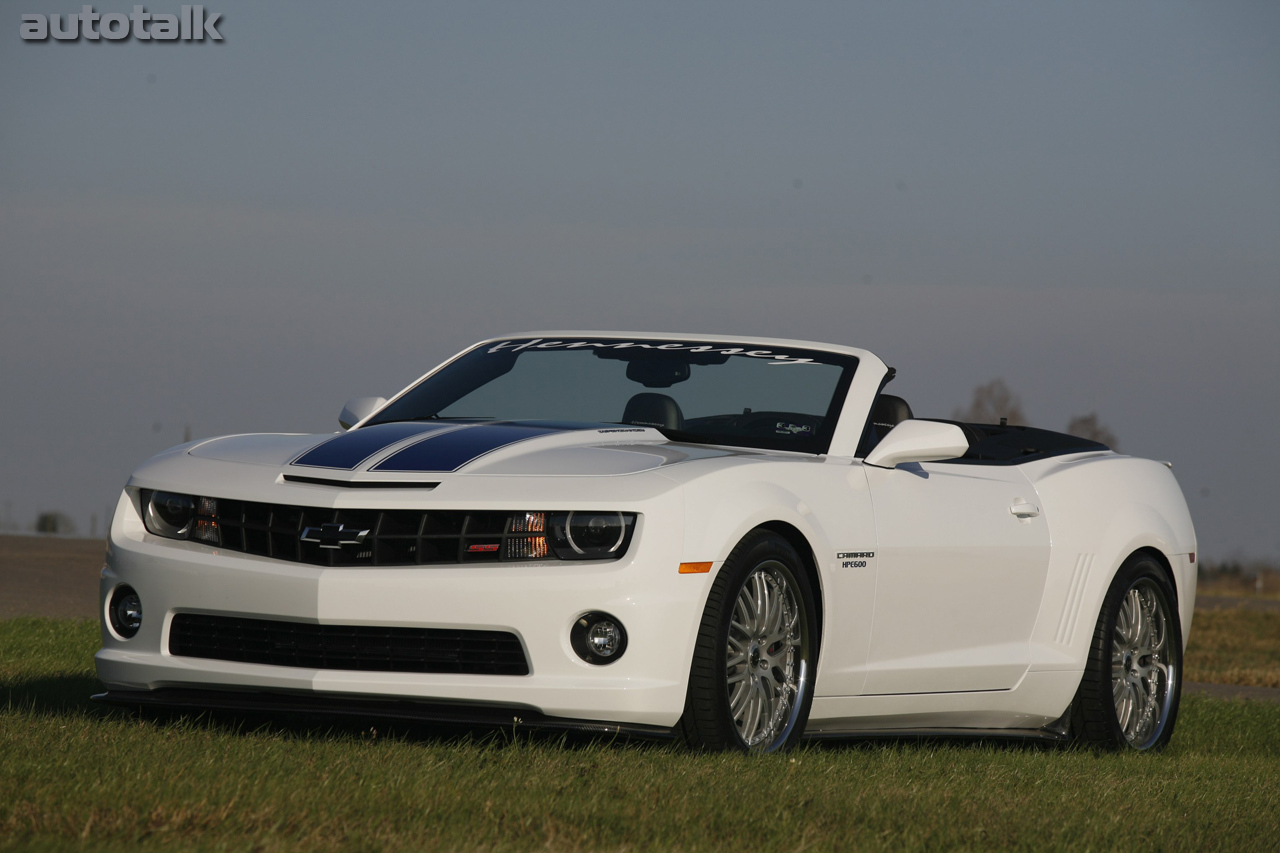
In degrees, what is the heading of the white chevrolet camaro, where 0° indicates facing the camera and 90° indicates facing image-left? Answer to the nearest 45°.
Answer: approximately 45°
